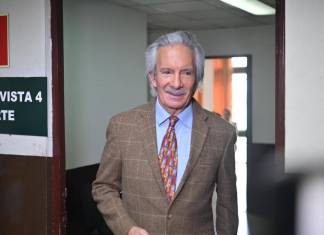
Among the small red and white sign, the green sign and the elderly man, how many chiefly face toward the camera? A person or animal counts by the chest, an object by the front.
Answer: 3

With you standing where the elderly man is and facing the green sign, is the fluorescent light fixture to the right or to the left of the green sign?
right

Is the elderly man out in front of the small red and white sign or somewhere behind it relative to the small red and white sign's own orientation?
in front

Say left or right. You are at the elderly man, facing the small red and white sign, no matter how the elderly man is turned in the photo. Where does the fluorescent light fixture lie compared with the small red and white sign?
right

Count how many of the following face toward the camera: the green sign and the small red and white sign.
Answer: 2

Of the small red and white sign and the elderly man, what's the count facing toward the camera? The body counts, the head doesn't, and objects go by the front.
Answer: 2

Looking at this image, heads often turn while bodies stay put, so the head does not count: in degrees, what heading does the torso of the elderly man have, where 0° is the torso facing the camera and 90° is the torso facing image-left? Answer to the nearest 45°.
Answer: approximately 0°

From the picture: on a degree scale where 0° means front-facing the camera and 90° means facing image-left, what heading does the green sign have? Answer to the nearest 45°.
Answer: approximately 0°

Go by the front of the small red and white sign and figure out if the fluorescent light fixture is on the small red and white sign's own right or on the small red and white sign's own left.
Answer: on the small red and white sign's own left
